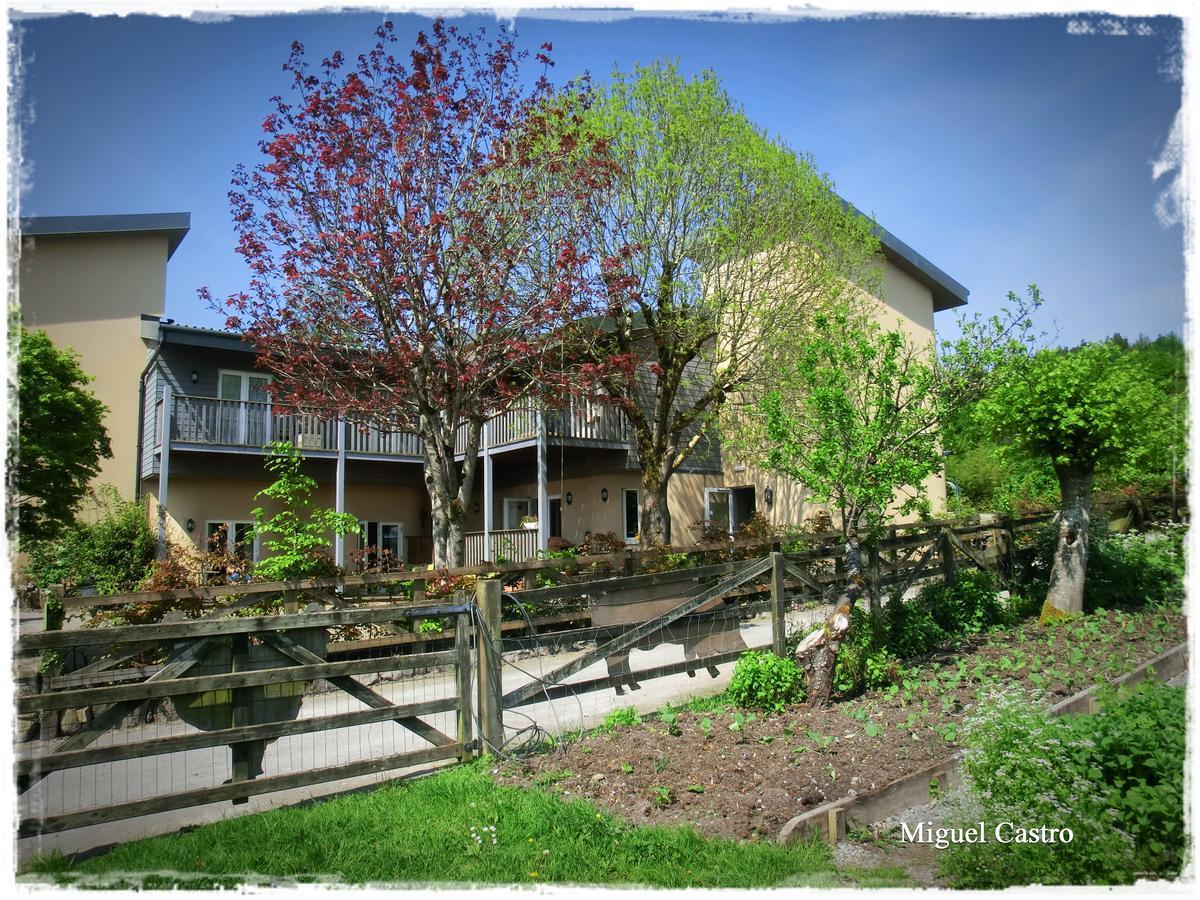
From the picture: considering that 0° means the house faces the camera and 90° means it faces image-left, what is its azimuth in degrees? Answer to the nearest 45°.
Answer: approximately 0°

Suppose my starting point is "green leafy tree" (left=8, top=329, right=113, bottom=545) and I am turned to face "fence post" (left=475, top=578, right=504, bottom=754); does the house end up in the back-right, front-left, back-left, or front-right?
back-left

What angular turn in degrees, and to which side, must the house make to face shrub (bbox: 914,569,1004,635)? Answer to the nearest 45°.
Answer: approximately 45° to its left

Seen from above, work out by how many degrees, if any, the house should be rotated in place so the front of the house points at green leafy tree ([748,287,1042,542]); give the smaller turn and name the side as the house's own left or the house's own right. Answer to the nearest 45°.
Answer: approximately 45° to the house's own left
